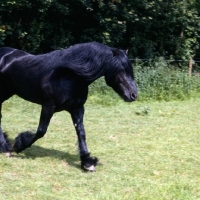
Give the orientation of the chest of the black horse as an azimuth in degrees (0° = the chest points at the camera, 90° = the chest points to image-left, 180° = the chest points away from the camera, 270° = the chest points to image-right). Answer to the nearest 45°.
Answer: approximately 270°
